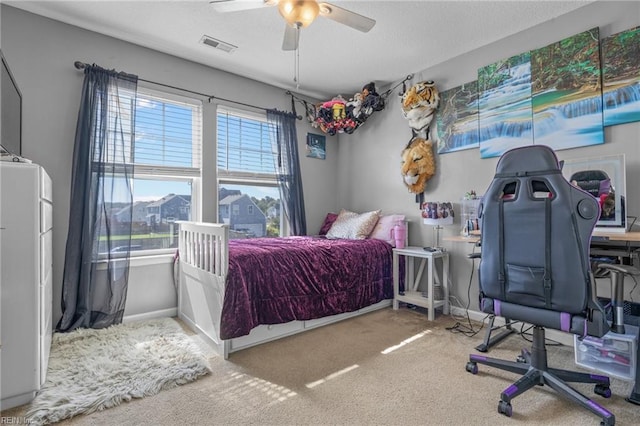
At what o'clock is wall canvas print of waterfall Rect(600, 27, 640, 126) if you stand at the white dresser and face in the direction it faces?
The wall canvas print of waterfall is roughly at 1 o'clock from the white dresser.

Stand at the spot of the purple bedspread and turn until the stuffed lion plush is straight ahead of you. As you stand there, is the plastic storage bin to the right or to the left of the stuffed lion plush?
right

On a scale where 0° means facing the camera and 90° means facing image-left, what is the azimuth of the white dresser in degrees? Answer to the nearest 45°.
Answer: approximately 270°

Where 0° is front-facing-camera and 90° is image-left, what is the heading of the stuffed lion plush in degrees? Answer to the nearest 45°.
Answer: approximately 45°

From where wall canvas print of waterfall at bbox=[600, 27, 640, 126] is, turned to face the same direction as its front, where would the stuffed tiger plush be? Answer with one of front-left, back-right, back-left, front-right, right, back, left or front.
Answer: front-right

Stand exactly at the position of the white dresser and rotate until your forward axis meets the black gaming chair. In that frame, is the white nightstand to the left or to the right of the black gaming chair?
left

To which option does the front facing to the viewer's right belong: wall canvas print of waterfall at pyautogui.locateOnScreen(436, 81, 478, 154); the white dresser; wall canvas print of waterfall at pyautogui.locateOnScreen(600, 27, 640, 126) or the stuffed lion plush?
the white dresser

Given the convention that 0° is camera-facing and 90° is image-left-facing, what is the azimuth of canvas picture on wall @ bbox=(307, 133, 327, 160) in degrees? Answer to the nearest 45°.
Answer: approximately 315°

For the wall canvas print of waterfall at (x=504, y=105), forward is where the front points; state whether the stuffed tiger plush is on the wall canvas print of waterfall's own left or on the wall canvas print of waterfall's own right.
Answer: on the wall canvas print of waterfall's own right
